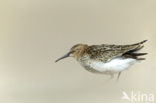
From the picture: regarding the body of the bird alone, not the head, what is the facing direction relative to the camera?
to the viewer's left
